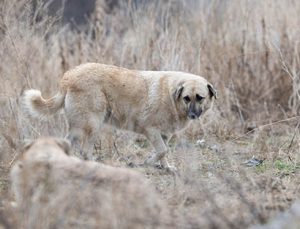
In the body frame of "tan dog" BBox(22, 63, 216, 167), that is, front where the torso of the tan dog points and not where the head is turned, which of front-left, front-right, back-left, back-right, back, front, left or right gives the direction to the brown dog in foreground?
right

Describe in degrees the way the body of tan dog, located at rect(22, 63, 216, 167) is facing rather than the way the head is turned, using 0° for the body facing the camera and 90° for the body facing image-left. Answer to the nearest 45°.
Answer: approximately 270°
